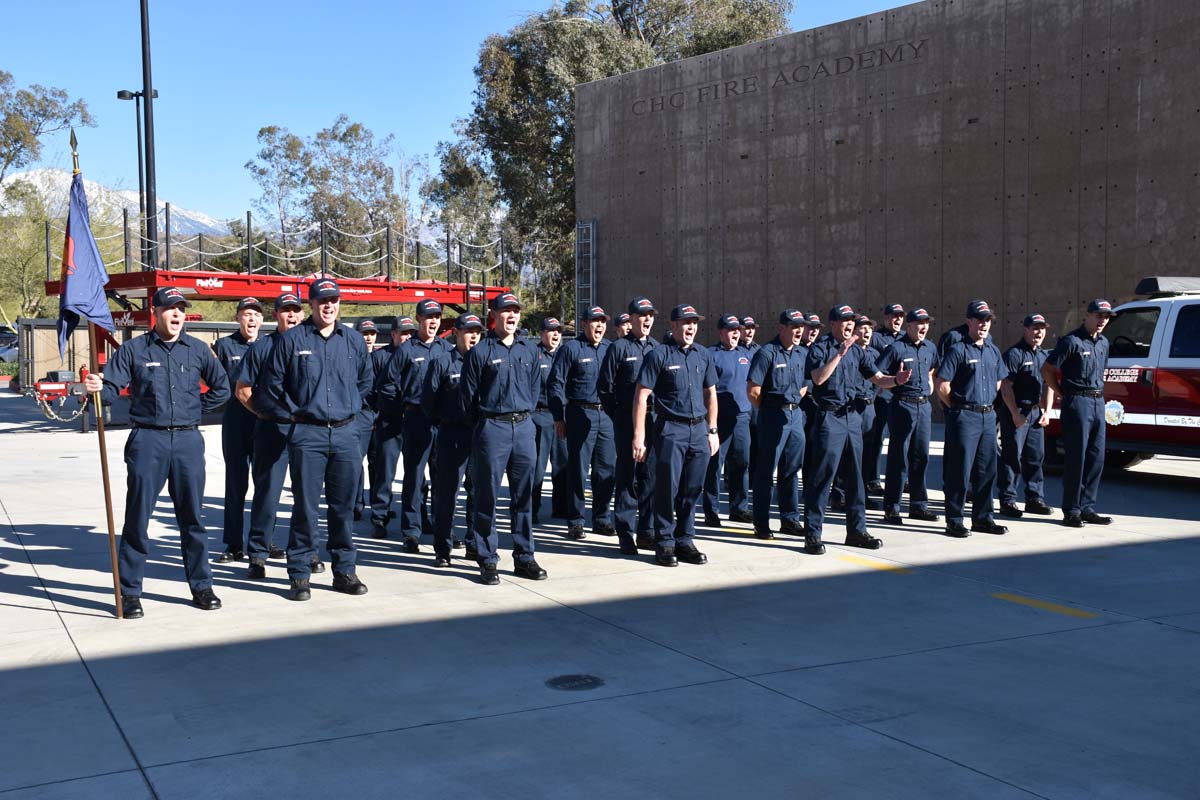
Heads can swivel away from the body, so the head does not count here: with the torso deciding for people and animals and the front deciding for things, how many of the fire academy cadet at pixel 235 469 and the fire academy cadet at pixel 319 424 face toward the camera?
2

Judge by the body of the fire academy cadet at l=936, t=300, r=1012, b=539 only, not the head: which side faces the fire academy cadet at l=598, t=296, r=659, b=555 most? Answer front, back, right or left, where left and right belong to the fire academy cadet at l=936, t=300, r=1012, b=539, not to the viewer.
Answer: right

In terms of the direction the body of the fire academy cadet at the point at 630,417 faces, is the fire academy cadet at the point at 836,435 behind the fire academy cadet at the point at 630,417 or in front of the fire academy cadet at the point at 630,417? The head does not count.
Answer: in front

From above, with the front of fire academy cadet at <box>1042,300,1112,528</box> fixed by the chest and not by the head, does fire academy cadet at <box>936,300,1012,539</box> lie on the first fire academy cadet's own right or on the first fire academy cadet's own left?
on the first fire academy cadet's own right

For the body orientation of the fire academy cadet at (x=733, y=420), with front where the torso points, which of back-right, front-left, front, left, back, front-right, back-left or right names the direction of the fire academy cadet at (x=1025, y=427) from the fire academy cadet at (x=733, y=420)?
front-left

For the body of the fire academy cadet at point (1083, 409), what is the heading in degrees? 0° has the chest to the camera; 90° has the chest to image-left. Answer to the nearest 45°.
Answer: approximately 315°

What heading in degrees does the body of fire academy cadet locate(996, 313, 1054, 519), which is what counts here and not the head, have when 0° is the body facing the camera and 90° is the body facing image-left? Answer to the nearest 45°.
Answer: approximately 315°

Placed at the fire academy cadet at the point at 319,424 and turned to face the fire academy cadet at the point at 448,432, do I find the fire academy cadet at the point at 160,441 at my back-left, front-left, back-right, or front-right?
back-left

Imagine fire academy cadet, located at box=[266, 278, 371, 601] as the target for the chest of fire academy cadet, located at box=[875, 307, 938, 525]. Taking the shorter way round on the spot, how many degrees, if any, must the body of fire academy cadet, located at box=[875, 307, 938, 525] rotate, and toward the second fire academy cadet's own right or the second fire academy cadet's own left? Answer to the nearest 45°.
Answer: approximately 90° to the second fire academy cadet's own right

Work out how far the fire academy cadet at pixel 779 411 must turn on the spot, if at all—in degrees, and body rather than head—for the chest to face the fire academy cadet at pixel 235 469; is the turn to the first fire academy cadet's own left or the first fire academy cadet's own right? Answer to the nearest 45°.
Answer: approximately 90° to the first fire academy cadet's own right

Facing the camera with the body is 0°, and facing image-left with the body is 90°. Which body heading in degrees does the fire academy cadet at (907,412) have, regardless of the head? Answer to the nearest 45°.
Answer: approximately 315°

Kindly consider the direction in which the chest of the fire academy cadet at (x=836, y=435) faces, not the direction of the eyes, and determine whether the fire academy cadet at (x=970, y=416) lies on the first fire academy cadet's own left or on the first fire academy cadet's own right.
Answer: on the first fire academy cadet's own left

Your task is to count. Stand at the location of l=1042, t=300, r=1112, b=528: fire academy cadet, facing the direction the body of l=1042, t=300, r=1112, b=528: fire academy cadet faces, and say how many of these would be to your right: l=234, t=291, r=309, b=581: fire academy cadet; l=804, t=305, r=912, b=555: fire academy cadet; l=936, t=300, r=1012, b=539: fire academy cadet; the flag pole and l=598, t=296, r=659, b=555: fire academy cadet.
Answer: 5

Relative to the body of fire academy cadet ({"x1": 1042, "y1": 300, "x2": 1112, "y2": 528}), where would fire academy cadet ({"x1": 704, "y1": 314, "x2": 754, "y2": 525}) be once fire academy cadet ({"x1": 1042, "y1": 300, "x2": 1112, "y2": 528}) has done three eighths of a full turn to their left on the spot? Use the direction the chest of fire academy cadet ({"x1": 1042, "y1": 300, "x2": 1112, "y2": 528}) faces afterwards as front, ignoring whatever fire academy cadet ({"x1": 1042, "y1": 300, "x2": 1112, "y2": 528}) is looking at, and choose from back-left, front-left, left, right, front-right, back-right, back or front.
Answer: left

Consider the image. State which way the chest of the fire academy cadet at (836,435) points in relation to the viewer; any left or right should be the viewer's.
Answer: facing the viewer and to the right of the viewer

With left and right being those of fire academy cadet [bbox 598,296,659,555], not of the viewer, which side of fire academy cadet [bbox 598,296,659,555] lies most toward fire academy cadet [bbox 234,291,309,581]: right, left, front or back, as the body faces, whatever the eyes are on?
right

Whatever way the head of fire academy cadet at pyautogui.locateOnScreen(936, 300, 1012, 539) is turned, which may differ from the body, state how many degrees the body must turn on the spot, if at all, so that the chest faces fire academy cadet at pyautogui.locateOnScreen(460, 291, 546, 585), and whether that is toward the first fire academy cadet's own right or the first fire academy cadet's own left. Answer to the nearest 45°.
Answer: approximately 90° to the first fire academy cadet's own right

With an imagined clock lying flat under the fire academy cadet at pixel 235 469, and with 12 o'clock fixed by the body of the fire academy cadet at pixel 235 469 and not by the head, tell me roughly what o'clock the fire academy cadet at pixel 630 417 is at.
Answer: the fire academy cadet at pixel 630 417 is roughly at 9 o'clock from the fire academy cadet at pixel 235 469.

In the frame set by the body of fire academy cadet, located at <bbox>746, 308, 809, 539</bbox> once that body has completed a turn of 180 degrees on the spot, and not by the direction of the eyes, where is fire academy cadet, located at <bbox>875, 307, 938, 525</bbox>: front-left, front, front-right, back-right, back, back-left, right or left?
right

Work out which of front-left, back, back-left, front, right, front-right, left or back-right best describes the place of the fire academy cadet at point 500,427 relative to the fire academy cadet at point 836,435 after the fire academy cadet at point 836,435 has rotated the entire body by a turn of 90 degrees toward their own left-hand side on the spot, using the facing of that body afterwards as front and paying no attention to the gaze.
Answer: back
